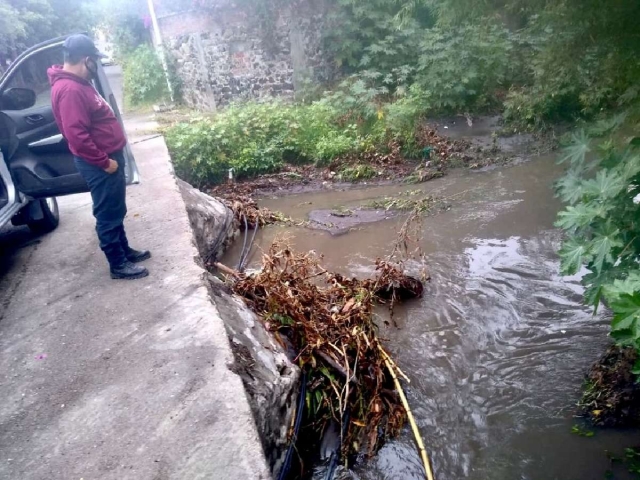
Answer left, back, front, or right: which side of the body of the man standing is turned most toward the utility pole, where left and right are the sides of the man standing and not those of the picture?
left

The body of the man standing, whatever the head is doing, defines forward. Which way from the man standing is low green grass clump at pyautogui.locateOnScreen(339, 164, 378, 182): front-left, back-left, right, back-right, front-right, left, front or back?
front-left

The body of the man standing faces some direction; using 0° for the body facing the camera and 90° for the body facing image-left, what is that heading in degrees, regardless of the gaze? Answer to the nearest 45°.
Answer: approximately 270°

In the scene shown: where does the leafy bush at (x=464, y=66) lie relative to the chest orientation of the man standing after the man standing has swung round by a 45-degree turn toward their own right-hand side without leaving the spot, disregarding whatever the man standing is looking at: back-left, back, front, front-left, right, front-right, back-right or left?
left

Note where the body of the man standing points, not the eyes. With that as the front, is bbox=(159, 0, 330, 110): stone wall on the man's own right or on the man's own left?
on the man's own left

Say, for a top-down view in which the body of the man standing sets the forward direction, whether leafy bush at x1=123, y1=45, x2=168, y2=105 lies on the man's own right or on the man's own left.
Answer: on the man's own left

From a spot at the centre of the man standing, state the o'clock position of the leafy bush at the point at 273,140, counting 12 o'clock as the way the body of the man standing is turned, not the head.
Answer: The leafy bush is roughly at 10 o'clock from the man standing.
